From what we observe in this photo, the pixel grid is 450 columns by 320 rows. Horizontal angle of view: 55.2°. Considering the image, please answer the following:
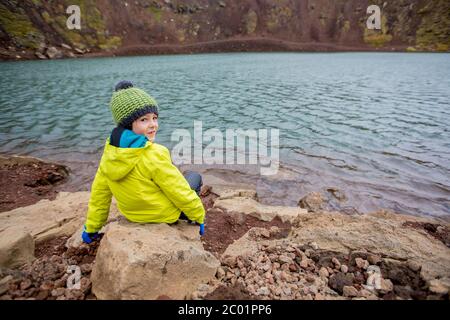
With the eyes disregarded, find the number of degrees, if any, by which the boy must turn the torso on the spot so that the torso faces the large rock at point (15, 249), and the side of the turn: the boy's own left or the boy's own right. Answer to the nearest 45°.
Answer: approximately 135° to the boy's own left

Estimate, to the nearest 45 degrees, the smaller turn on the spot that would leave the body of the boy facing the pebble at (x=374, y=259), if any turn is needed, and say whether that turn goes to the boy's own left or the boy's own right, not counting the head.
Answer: approximately 45° to the boy's own right

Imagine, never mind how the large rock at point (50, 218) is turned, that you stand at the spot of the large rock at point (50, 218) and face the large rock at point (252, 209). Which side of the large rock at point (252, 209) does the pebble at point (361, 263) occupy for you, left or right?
right

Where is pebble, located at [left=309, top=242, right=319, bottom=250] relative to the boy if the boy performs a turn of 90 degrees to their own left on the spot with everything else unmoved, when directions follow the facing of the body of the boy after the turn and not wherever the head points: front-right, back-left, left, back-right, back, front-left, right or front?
back-right

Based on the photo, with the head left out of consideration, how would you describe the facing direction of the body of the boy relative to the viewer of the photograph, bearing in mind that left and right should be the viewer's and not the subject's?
facing away from the viewer and to the right of the viewer

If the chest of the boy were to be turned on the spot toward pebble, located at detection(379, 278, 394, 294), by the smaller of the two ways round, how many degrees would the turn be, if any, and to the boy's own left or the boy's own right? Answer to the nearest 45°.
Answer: approximately 90° to the boy's own right

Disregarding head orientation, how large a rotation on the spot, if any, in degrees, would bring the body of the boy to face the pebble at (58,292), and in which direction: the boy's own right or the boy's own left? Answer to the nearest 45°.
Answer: approximately 180°

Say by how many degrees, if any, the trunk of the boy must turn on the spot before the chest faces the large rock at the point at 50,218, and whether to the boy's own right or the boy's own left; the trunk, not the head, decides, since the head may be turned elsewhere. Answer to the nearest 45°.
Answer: approximately 90° to the boy's own left

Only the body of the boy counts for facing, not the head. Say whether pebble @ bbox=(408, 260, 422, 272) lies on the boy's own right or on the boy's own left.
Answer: on the boy's own right

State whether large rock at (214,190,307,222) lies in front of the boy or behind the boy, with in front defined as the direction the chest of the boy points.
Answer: in front
